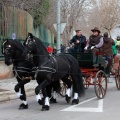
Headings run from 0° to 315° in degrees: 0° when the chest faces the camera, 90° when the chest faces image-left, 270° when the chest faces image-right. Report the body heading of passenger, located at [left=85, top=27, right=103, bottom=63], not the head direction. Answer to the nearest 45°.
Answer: approximately 45°

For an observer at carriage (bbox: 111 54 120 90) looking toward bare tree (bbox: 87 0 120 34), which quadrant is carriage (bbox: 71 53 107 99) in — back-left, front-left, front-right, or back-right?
back-left

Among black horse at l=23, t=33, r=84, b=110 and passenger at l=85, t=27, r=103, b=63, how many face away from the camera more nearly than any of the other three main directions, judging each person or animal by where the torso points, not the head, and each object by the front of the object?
0

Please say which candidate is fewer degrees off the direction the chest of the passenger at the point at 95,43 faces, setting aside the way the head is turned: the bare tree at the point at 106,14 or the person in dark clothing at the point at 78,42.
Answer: the person in dark clothing

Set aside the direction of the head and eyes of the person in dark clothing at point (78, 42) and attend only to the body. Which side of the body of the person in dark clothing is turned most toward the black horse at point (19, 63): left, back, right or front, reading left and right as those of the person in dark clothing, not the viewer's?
front

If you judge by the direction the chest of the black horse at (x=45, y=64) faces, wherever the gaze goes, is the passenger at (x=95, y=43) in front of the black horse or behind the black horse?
behind

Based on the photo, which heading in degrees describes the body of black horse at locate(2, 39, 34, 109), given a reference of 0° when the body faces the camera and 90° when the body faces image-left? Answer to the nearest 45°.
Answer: approximately 45°
